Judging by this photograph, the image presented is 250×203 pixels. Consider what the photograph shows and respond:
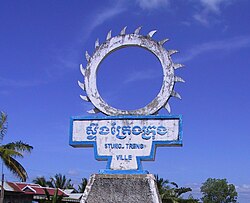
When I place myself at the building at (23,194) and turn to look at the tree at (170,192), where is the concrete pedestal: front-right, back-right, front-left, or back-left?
front-right

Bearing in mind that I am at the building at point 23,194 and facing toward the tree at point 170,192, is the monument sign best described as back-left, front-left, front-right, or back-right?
front-right

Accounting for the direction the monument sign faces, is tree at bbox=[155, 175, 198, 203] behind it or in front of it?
behind

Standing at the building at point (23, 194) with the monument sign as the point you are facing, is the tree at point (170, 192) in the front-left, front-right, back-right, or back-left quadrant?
front-left

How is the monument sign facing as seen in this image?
toward the camera

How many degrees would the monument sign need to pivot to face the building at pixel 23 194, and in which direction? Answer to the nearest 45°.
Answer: approximately 180°

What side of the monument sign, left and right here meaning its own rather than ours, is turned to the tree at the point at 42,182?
back

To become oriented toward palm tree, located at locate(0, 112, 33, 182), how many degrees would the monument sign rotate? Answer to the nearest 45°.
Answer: approximately 135° to its right
